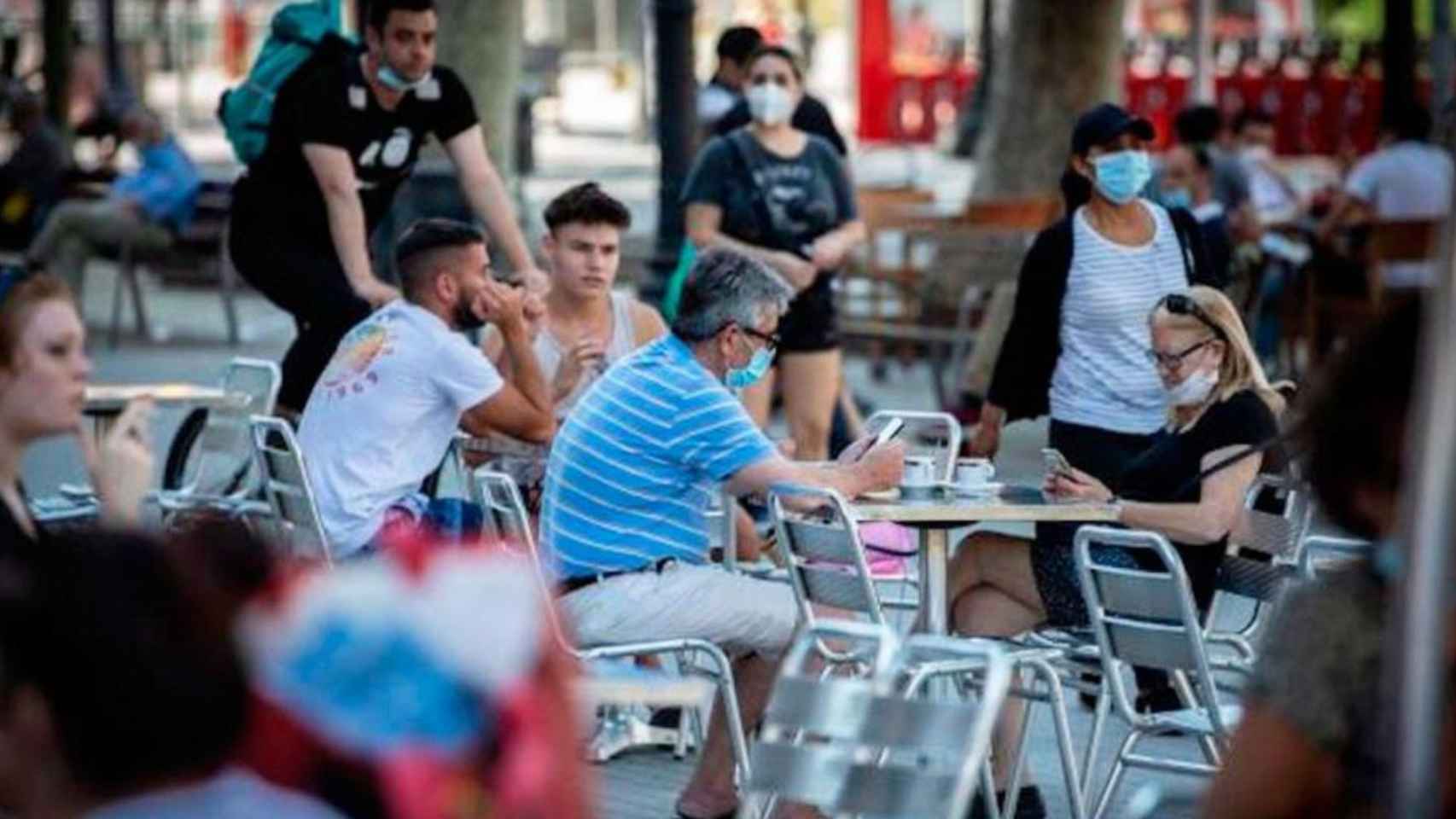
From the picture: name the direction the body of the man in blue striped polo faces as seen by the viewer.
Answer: to the viewer's right

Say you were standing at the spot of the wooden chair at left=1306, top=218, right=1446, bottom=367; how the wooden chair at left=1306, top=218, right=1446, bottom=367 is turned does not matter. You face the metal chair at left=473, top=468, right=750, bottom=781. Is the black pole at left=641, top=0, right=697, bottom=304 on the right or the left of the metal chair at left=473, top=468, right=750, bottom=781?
right

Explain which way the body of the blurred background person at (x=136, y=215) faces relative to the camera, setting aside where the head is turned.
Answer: to the viewer's left

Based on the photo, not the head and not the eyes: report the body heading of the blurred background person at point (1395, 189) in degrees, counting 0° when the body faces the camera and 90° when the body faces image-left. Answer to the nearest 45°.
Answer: approximately 135°

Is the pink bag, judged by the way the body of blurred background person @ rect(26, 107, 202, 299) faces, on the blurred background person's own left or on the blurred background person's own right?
on the blurred background person's own left

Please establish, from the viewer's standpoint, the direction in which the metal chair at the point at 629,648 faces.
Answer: facing to the right of the viewer

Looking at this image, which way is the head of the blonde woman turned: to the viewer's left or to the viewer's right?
to the viewer's left

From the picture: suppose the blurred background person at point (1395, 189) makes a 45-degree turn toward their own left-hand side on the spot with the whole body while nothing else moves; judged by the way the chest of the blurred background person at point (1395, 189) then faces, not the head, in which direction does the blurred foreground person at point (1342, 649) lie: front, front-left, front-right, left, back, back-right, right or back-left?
left

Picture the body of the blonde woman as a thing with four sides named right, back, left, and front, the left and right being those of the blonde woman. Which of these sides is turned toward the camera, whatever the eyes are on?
left
